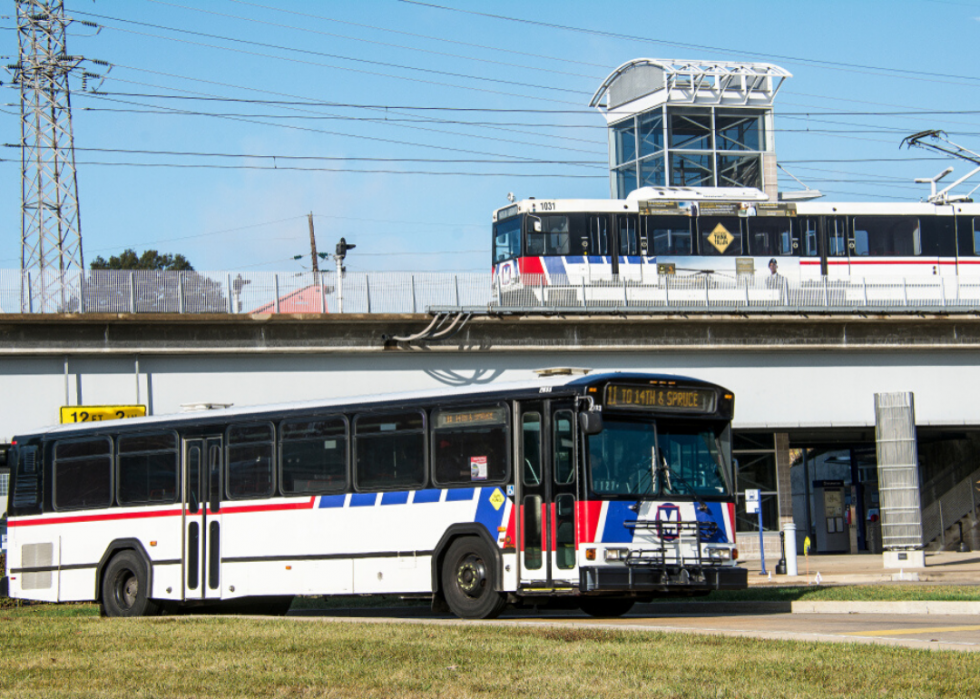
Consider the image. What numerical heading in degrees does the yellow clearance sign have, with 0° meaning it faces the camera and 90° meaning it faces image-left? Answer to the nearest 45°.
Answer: approximately 0°

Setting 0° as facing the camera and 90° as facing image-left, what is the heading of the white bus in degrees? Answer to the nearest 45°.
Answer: approximately 315°

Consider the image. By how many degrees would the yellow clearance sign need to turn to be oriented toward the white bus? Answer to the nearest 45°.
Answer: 0° — it already faces it

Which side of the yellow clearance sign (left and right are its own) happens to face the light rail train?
left

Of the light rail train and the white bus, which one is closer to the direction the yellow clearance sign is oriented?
the white bus
